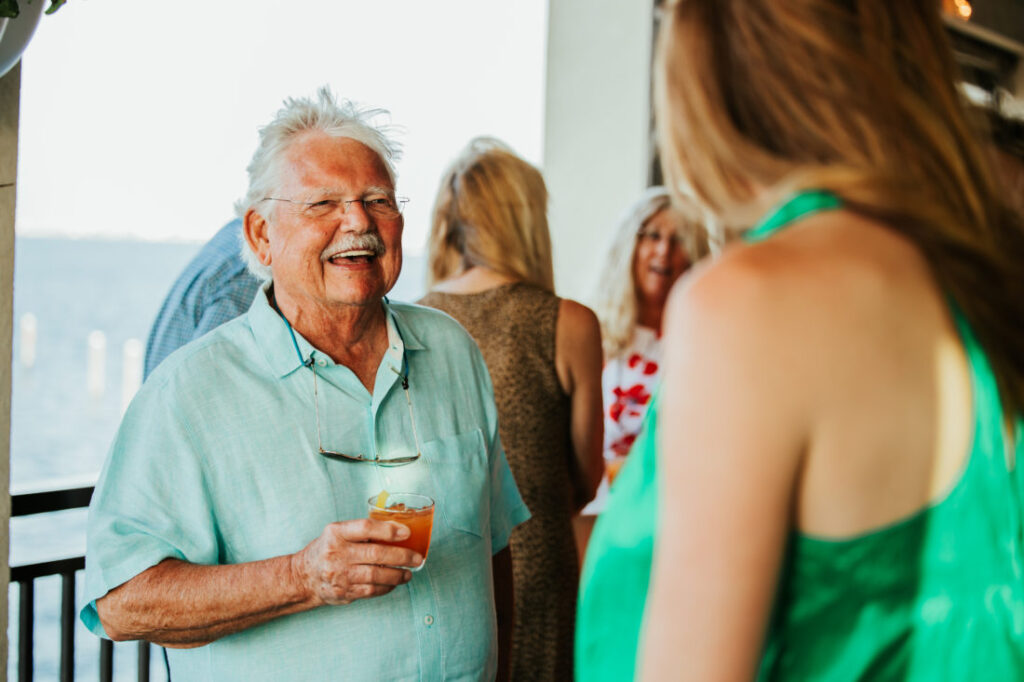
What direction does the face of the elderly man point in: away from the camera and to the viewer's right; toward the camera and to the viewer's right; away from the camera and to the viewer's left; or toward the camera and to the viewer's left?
toward the camera and to the viewer's right

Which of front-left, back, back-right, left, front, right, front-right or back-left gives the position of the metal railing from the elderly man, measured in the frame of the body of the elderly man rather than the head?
back

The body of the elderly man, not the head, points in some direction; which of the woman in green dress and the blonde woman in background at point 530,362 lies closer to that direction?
the woman in green dress

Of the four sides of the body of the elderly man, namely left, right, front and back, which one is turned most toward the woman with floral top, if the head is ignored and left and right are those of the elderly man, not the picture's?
left

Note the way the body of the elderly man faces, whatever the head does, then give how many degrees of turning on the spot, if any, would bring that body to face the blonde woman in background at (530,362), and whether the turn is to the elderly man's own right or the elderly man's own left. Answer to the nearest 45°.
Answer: approximately 90° to the elderly man's own left

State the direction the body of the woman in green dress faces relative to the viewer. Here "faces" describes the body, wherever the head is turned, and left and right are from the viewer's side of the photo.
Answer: facing away from the viewer and to the left of the viewer

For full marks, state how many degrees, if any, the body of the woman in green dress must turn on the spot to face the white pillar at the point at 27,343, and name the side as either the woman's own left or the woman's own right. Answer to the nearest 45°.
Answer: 0° — they already face it

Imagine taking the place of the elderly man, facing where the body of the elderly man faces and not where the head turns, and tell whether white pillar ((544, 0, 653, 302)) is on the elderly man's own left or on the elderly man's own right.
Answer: on the elderly man's own left

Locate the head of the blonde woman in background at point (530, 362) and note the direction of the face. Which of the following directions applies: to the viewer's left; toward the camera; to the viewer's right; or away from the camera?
away from the camera
